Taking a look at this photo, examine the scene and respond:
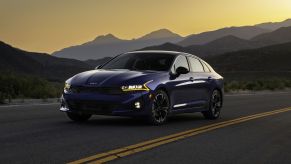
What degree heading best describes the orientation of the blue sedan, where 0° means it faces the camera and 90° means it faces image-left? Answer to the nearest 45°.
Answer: approximately 45°
